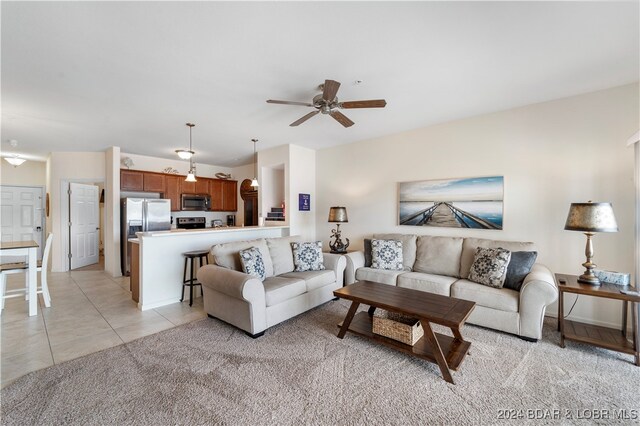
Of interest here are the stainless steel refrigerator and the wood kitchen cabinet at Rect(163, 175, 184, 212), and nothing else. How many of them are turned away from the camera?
0

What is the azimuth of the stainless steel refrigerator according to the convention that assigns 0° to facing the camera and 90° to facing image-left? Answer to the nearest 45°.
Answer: approximately 0°

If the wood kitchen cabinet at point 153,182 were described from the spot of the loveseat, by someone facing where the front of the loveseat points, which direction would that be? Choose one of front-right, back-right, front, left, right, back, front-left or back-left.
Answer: back

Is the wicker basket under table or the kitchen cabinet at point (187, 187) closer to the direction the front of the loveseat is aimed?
the wicker basket under table

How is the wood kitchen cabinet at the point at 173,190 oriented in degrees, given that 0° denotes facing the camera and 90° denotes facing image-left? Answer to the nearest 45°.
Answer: approximately 315°

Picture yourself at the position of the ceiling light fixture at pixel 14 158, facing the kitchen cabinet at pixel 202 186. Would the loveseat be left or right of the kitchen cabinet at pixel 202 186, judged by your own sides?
right

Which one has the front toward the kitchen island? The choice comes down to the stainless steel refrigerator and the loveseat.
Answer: the stainless steel refrigerator

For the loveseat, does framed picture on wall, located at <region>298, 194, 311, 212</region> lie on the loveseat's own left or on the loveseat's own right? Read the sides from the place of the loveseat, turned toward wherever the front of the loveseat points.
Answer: on the loveseat's own left

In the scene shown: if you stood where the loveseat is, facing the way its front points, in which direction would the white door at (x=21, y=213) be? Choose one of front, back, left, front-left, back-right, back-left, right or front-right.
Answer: back

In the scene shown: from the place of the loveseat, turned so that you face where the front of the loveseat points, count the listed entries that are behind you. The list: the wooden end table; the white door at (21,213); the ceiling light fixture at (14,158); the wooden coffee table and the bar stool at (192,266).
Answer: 3

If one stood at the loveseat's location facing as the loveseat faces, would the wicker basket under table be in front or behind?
in front

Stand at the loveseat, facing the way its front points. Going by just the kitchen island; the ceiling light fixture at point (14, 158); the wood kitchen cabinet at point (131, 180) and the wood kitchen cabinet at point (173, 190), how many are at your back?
4

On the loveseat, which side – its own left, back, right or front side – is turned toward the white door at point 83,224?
back

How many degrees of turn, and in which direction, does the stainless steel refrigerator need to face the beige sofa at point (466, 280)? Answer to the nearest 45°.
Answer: approximately 45° to its left

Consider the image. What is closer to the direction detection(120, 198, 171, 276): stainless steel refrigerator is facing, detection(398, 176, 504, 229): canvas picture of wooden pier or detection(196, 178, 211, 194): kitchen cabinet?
the canvas picture of wooden pier
